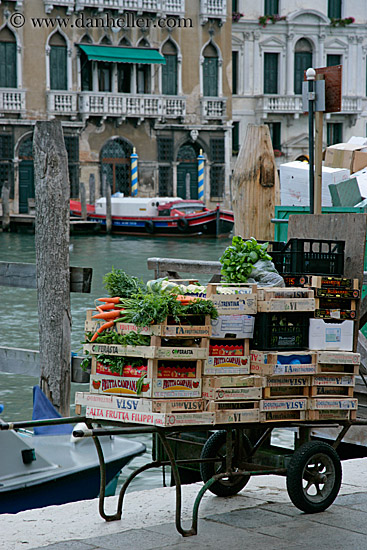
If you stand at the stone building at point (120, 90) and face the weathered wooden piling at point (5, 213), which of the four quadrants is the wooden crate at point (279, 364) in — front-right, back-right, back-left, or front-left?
front-left

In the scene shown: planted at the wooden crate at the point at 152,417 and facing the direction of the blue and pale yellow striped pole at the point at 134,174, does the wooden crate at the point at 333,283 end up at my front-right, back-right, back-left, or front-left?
front-right

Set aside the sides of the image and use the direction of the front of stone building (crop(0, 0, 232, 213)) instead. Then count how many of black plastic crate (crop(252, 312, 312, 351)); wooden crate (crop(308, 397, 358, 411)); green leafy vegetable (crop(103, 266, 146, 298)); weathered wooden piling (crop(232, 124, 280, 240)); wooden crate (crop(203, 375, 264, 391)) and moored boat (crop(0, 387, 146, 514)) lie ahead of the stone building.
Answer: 6

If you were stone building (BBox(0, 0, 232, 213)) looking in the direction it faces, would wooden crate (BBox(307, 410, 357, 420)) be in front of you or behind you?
in front

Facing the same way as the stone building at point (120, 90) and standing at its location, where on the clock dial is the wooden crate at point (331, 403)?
The wooden crate is roughly at 12 o'clock from the stone building.

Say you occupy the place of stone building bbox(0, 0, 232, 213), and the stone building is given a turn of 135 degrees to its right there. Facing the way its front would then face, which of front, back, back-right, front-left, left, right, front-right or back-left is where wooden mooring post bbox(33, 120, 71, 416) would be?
back-left

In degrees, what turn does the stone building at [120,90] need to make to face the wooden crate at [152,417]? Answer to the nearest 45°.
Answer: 0° — it already faces it

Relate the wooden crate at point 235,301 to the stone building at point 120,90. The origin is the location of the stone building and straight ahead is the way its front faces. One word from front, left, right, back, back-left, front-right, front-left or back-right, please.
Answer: front

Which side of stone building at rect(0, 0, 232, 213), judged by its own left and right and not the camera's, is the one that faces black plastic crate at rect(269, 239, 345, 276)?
front

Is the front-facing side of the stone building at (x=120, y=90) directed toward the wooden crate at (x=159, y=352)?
yes

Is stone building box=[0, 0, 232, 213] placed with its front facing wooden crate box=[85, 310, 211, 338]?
yes

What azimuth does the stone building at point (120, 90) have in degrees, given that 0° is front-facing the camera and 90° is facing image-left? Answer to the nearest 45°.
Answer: approximately 0°

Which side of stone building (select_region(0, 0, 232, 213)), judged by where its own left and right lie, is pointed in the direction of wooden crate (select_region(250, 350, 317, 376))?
front

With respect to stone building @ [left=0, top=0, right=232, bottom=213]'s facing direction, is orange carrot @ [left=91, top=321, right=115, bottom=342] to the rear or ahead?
ahead

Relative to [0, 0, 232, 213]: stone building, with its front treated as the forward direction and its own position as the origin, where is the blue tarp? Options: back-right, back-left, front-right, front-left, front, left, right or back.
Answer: front
